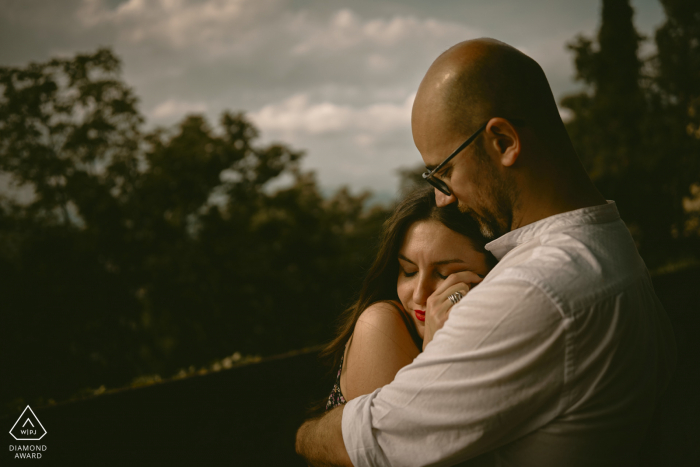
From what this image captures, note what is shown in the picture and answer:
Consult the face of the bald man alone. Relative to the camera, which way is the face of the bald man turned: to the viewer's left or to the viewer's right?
to the viewer's left

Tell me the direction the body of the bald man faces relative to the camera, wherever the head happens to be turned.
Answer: to the viewer's left

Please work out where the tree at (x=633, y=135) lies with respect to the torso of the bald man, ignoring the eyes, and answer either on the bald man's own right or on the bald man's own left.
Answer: on the bald man's own right
